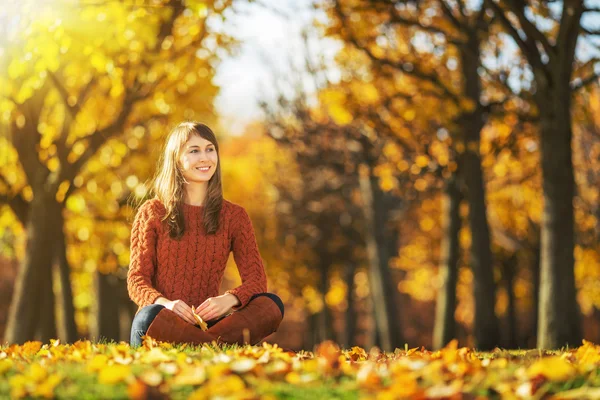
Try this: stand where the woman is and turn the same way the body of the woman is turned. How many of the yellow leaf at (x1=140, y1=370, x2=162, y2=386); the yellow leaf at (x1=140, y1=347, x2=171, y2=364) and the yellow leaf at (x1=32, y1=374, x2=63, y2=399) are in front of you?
3

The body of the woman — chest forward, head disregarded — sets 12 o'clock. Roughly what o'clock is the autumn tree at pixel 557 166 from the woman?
The autumn tree is roughly at 8 o'clock from the woman.

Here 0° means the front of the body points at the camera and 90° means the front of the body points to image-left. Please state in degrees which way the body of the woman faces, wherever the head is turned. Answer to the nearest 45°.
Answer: approximately 0°

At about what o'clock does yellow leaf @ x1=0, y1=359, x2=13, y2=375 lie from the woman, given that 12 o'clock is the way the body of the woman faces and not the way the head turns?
The yellow leaf is roughly at 1 o'clock from the woman.

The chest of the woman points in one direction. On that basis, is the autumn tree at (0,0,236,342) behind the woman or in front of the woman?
behind

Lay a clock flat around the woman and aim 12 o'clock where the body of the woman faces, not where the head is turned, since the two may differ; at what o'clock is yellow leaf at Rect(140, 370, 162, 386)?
The yellow leaf is roughly at 12 o'clock from the woman.

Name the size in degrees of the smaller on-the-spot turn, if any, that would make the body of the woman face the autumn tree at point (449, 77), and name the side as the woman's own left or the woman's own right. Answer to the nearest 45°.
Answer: approximately 135° to the woman's own left

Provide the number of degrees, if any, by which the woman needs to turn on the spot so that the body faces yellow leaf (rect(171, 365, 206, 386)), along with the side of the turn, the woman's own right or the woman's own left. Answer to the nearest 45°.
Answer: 0° — they already face it

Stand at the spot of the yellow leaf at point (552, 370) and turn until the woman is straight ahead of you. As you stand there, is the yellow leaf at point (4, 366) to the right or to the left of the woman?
left
